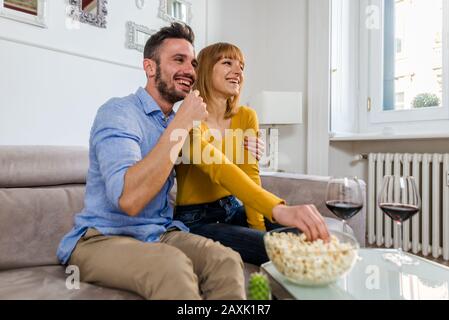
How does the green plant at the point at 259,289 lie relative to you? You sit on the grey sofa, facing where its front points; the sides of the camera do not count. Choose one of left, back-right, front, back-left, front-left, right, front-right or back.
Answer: front

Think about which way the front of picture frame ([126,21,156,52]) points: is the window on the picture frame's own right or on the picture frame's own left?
on the picture frame's own left

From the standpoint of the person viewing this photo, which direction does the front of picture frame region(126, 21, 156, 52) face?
facing the viewer and to the right of the viewer

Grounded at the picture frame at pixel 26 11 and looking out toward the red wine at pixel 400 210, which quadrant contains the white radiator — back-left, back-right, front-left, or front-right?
front-left

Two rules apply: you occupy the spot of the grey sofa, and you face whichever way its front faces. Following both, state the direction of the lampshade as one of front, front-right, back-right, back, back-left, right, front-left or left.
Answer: left

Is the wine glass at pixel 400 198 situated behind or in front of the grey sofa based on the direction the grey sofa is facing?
in front

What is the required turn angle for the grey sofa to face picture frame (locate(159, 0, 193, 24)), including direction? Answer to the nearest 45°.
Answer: approximately 135° to its left

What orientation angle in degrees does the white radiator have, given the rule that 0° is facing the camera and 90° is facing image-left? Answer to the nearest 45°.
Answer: approximately 45°

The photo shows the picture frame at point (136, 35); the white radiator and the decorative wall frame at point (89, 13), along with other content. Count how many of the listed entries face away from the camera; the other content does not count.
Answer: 0

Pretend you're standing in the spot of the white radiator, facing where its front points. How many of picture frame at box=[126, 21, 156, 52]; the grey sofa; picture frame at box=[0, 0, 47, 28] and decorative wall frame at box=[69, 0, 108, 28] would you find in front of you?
4

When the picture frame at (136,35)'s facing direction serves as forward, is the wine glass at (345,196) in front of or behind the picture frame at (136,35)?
in front

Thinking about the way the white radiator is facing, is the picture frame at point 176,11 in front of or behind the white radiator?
in front
